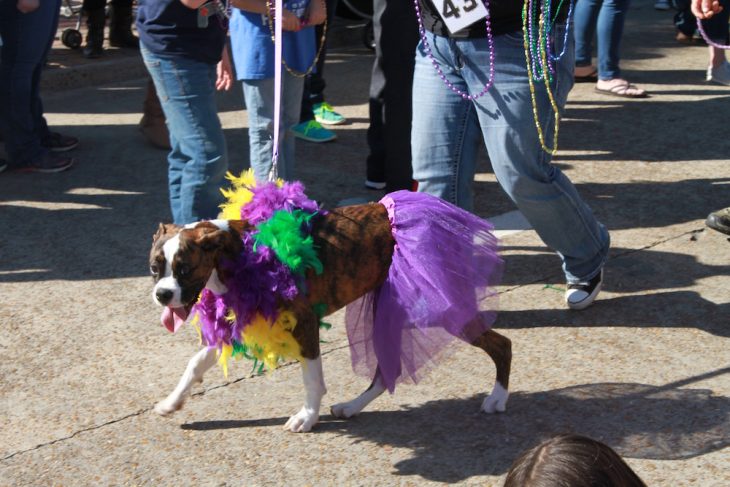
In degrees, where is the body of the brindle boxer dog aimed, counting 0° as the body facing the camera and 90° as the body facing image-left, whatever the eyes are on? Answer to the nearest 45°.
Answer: approximately 90°

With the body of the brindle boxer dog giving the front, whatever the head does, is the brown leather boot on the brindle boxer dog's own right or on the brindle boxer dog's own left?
on the brindle boxer dog's own right
